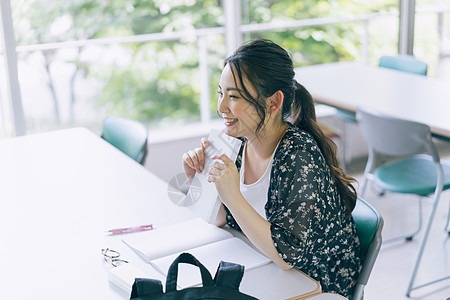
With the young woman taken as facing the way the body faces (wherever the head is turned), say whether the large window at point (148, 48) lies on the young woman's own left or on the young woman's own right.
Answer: on the young woman's own right

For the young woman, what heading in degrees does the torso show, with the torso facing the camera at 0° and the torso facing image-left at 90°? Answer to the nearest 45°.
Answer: approximately 45°

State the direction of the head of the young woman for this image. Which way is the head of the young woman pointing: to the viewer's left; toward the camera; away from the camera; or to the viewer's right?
to the viewer's left

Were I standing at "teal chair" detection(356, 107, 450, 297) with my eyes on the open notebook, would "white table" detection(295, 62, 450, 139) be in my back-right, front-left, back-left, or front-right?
back-right

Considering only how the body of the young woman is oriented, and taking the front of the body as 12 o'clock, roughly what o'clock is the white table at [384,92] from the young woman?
The white table is roughly at 5 o'clock from the young woman.
